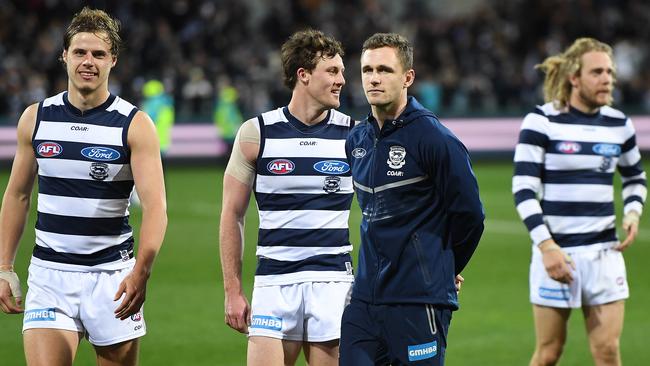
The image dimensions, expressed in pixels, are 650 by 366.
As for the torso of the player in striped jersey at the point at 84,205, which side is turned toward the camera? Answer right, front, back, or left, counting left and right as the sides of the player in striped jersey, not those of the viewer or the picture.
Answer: front

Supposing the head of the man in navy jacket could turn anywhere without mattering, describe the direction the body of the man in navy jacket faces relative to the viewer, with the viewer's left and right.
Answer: facing the viewer and to the left of the viewer

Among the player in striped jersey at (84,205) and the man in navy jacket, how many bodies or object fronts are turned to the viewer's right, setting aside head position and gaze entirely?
0

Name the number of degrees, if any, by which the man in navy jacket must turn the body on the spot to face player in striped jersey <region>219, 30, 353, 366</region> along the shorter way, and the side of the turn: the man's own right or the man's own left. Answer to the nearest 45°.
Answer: approximately 90° to the man's own right

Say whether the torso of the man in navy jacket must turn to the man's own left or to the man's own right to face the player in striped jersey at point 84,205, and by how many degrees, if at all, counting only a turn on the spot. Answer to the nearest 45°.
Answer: approximately 45° to the man's own right

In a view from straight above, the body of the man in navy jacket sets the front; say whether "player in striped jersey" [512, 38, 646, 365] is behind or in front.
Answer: behind

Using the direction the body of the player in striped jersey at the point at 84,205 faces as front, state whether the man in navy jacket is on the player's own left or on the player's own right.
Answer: on the player's own left

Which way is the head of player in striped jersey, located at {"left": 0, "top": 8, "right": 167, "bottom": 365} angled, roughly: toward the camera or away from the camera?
toward the camera

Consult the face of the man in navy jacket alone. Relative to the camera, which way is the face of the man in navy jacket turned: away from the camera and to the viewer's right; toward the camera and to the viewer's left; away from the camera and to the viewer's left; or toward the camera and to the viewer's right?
toward the camera and to the viewer's left

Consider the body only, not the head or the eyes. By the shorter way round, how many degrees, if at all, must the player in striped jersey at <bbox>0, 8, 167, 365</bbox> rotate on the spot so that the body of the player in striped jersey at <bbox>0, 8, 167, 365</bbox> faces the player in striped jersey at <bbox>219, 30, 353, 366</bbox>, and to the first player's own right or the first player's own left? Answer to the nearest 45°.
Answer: approximately 90° to the first player's own left
